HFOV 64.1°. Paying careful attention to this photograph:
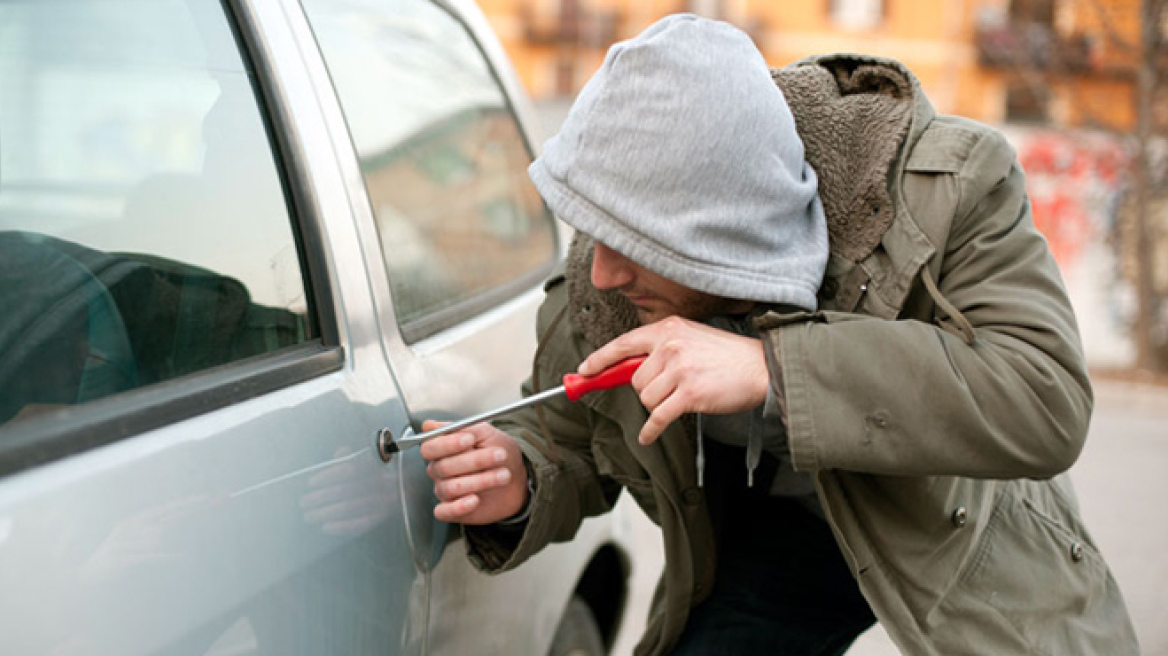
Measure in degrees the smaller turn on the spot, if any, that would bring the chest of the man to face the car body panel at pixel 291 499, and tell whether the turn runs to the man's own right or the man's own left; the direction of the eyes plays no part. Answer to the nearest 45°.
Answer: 0° — they already face it

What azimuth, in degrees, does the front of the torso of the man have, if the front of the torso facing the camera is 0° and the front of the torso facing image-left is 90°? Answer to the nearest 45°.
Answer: approximately 45°

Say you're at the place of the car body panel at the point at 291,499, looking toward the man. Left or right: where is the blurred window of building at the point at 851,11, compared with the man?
left

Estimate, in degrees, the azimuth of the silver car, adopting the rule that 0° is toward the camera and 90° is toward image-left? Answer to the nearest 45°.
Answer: approximately 45°

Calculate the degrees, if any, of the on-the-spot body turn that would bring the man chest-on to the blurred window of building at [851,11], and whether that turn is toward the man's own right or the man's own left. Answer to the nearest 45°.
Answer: approximately 135° to the man's own right

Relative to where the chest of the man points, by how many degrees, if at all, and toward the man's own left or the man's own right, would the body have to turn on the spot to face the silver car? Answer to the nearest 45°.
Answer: approximately 45° to the man's own right
